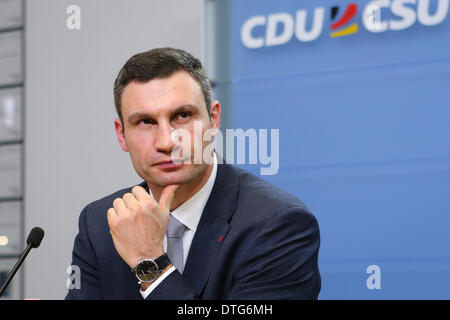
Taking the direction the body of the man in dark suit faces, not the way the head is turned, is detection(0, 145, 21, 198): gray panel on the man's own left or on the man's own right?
on the man's own right

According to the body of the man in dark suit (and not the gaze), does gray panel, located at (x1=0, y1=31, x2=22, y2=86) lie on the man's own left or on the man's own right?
on the man's own right

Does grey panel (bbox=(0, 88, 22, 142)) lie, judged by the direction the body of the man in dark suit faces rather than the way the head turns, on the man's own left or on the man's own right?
on the man's own right

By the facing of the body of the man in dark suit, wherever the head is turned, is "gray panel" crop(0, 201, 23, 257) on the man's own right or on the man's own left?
on the man's own right

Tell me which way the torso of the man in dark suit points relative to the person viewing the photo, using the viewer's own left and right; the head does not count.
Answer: facing the viewer and to the left of the viewer
